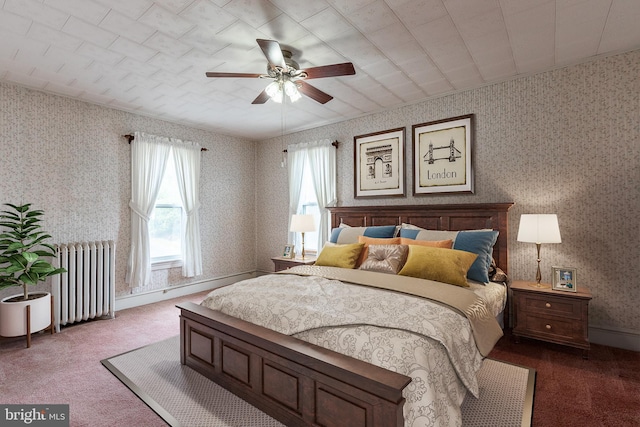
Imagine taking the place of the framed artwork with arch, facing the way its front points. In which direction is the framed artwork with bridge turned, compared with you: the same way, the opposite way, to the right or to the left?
the same way

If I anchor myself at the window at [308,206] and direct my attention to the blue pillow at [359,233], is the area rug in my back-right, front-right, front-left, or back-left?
front-right

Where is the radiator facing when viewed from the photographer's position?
facing the viewer and to the right of the viewer

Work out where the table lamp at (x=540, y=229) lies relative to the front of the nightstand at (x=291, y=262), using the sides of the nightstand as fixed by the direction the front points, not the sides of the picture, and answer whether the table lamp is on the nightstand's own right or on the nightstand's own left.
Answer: on the nightstand's own left

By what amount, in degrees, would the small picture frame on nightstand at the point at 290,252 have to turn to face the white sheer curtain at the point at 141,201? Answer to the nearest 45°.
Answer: approximately 45° to its right

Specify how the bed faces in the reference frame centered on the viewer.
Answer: facing the viewer and to the left of the viewer

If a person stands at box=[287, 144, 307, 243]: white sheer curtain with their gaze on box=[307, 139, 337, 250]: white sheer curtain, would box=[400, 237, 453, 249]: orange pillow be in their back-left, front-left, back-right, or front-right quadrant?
front-right

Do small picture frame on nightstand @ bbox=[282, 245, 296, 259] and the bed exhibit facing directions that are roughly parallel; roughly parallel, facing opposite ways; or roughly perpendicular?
roughly parallel

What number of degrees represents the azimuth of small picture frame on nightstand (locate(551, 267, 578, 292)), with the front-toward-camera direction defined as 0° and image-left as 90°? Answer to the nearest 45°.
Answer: approximately 0°

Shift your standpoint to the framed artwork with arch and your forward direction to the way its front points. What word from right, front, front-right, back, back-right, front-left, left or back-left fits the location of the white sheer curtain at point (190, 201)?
front-right

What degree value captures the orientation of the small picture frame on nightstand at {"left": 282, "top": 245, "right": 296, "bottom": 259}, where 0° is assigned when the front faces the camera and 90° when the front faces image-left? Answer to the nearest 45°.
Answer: approximately 45°

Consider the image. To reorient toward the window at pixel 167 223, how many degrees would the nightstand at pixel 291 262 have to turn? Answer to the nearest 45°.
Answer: approximately 45° to its right

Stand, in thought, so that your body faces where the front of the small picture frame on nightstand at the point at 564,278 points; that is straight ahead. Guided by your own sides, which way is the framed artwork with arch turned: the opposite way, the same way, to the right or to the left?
the same way

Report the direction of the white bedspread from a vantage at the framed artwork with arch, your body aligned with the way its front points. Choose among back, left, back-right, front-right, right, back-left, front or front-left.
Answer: front-left

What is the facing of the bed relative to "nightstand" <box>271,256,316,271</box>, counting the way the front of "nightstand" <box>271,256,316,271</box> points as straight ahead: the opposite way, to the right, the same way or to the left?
the same way

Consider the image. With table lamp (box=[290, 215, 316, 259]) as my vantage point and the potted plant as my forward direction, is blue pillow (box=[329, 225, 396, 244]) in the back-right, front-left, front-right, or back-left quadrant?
back-left
